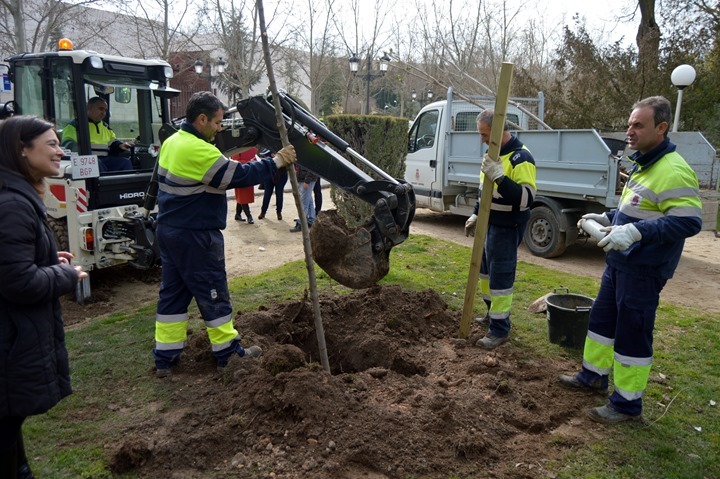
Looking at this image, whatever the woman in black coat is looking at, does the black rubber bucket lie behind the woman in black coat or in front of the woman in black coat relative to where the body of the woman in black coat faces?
in front

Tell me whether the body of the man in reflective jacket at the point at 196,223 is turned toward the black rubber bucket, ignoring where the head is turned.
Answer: yes

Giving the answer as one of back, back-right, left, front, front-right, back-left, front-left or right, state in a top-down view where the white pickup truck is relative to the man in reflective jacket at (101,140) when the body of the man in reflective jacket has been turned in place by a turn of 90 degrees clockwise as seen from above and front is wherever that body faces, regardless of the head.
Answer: back-left

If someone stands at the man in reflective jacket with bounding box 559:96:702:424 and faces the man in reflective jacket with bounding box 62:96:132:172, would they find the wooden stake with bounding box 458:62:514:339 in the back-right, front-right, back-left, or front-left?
front-right

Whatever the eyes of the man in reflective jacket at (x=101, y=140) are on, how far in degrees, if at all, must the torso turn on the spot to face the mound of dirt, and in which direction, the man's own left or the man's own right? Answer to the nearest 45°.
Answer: approximately 45° to the man's own right

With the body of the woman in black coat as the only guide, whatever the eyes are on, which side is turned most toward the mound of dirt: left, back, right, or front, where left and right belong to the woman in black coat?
front

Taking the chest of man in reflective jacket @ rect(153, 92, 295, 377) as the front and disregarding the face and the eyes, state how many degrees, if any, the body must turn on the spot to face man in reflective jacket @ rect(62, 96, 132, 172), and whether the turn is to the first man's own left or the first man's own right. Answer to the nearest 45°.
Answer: approximately 90° to the first man's own left

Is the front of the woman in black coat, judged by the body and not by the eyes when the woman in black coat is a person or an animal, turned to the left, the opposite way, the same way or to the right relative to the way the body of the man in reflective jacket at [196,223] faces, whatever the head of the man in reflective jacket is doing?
the same way

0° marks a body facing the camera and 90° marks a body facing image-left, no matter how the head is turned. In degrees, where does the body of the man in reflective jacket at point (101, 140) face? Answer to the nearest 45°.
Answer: approximately 315°

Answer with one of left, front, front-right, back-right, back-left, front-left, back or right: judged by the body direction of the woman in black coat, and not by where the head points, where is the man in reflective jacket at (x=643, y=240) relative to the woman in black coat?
front

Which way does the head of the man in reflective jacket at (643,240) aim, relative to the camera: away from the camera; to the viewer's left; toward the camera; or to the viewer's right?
to the viewer's left

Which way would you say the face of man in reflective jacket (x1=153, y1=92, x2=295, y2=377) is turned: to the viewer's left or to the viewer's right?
to the viewer's right

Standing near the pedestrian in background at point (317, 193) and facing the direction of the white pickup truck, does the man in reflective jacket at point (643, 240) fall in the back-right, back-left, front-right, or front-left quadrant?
front-right

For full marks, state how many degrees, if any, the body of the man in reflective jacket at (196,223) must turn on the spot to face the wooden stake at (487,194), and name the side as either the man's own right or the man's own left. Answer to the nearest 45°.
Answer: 0° — they already face it

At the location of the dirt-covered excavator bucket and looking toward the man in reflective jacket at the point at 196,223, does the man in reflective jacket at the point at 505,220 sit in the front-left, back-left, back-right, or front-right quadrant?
back-left

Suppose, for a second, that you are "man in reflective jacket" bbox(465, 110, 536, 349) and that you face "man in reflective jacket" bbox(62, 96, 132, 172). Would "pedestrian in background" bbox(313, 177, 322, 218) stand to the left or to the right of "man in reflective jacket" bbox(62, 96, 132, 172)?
right

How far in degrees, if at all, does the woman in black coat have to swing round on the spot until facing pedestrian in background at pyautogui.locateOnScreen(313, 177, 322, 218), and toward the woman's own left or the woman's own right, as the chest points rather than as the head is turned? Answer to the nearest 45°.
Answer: approximately 45° to the woman's own left

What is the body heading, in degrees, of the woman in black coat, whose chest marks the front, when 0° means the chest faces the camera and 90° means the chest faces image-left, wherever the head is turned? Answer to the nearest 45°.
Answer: approximately 270°

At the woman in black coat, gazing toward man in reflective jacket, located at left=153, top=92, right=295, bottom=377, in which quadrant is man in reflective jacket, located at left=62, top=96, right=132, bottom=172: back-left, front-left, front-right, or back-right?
front-left

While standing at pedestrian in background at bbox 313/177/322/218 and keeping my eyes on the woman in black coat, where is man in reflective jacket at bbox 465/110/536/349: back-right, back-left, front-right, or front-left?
front-left

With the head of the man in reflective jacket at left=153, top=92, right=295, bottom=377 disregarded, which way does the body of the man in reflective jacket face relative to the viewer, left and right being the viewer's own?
facing to the right of the viewer
